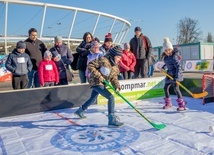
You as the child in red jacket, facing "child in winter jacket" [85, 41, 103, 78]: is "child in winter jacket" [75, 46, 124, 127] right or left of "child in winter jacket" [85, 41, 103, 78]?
right

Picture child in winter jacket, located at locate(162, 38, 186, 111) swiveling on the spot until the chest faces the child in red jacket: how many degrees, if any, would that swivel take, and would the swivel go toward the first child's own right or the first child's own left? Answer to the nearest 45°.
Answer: approximately 45° to the first child's own right

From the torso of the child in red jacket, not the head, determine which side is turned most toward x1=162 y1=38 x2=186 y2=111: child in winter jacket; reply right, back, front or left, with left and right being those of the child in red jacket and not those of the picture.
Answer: left

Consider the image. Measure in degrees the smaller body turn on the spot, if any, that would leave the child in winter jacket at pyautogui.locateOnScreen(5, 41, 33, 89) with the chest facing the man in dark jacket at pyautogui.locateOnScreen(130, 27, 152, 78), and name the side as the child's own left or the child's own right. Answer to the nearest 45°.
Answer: approximately 90° to the child's own left

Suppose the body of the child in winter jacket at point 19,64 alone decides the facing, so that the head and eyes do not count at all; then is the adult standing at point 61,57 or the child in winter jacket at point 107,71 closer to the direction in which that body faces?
the child in winter jacket

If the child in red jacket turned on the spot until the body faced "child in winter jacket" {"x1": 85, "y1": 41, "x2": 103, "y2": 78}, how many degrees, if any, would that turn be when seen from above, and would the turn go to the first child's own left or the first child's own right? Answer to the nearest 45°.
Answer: approximately 45° to the first child's own left

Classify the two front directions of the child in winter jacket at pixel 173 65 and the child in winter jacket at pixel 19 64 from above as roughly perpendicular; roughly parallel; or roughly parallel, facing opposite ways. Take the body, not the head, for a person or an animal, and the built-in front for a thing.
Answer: roughly perpendicular

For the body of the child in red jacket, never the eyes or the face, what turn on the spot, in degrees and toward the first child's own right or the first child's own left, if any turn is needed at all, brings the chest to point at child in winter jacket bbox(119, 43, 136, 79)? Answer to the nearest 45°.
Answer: approximately 90° to the first child's own left

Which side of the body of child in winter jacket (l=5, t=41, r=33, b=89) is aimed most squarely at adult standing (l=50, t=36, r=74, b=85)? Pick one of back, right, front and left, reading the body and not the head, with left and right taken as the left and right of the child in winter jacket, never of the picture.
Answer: left

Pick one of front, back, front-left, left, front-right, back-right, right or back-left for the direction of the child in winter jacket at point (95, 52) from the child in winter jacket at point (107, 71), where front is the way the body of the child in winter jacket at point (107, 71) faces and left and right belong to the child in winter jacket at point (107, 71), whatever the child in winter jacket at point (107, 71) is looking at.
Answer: back-left

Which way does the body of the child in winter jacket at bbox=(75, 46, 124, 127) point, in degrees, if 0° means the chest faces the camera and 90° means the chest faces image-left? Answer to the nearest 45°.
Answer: approximately 315°

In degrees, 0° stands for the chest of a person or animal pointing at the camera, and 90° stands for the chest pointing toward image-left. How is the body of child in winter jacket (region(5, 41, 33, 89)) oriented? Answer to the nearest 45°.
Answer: approximately 0°

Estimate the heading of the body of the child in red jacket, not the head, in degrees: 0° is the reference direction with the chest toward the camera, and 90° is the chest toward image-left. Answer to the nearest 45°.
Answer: approximately 0°
